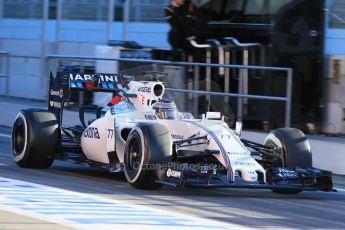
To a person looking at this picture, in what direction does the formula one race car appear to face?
facing the viewer and to the right of the viewer
